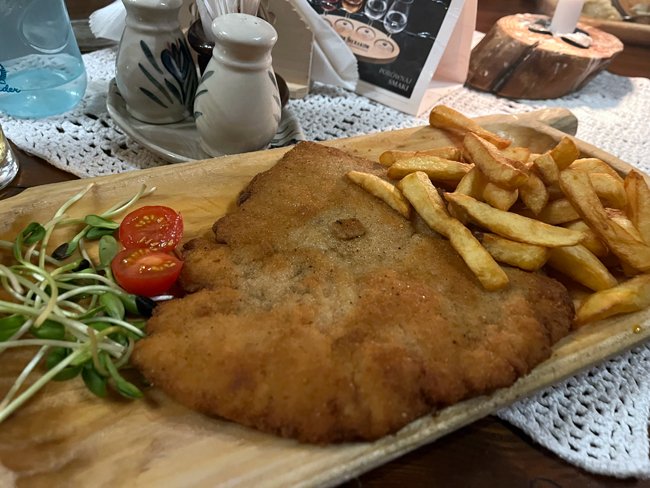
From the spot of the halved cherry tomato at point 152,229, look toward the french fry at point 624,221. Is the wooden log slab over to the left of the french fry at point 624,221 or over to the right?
left

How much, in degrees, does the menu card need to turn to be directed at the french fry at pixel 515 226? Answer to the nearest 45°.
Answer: approximately 45° to its left

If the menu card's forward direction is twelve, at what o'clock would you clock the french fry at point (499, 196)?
The french fry is roughly at 10 o'clock from the menu card.

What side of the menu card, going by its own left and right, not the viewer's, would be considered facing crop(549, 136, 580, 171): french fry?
left

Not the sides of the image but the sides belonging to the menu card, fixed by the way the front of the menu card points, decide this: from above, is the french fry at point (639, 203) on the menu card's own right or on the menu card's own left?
on the menu card's own left

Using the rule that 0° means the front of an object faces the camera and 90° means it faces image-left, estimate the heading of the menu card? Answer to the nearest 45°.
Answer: approximately 45°

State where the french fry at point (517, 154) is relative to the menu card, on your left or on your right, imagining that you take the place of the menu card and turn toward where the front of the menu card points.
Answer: on your left

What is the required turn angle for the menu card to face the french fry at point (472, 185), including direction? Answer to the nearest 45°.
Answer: approximately 45° to its left

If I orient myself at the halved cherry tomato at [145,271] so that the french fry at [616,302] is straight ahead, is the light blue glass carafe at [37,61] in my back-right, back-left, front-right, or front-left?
back-left
